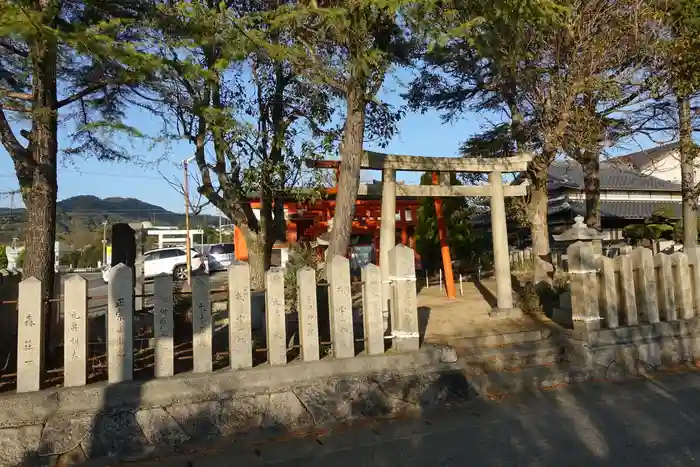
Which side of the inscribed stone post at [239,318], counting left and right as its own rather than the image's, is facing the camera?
front

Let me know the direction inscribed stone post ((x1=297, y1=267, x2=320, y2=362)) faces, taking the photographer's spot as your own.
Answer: facing the viewer

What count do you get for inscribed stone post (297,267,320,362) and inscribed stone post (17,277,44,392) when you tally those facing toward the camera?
2

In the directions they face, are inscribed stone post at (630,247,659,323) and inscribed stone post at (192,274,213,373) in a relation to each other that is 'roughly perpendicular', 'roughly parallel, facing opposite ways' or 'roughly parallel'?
roughly parallel

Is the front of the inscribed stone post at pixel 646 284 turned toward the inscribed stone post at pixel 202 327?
no

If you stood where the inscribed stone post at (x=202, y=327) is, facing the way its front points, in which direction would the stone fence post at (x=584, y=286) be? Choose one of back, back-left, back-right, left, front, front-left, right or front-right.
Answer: left

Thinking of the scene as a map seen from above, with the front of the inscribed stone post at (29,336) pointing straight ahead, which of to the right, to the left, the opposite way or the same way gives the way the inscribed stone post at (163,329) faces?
the same way

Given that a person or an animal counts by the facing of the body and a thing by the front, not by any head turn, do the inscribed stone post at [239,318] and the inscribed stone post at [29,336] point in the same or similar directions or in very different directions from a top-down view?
same or similar directions

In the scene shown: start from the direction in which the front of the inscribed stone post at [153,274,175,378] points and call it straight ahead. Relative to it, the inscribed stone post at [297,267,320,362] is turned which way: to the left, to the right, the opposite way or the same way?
the same way

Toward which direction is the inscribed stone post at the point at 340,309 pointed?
toward the camera

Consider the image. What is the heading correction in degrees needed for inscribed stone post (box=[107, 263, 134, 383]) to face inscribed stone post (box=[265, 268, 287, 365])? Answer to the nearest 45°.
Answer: approximately 90° to its left

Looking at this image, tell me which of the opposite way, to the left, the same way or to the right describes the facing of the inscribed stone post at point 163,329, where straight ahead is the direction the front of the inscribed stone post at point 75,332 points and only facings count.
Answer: the same way

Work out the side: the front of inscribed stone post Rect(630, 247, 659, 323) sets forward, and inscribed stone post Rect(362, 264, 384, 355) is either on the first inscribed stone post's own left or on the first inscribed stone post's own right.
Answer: on the first inscribed stone post's own right
